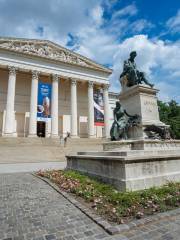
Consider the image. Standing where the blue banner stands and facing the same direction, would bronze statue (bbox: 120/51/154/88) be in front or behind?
in front

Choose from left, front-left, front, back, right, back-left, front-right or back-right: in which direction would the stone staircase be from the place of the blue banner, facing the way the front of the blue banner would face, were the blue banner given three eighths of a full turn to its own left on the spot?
back

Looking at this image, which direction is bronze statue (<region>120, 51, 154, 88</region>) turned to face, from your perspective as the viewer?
facing the viewer and to the right of the viewer

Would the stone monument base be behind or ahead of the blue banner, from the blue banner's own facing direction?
ahead

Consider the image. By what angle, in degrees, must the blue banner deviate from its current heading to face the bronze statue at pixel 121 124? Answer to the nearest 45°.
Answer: approximately 45° to its right

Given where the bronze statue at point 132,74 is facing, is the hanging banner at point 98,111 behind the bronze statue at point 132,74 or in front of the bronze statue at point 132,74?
behind

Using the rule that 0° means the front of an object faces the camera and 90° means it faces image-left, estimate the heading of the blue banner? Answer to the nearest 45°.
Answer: approximately 315°

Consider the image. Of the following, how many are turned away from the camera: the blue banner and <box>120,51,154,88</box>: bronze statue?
0

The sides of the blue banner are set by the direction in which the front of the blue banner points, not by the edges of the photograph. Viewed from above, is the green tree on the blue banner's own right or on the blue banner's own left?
on the blue banner's own left
